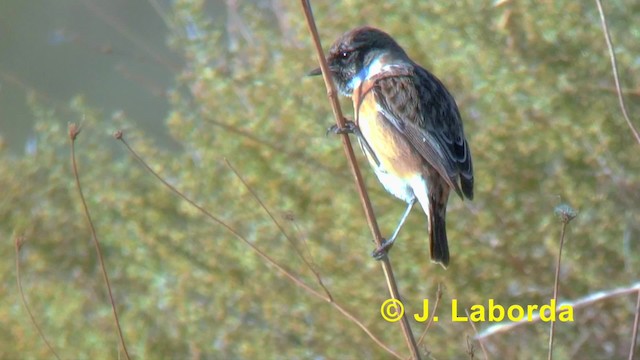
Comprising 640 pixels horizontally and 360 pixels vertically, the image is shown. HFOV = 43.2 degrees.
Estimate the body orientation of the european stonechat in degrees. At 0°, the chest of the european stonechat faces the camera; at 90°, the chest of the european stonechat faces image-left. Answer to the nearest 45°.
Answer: approximately 90°
